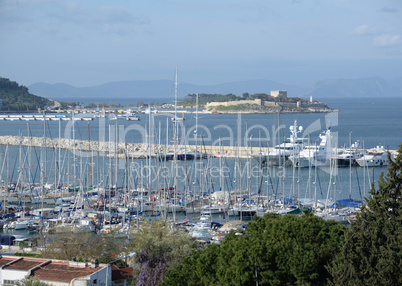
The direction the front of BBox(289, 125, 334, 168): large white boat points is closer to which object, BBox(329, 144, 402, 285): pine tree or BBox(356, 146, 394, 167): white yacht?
the pine tree

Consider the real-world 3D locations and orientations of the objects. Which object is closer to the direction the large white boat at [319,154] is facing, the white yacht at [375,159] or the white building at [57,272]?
the white building

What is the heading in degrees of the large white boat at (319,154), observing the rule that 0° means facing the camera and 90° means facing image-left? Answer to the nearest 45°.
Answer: approximately 45°

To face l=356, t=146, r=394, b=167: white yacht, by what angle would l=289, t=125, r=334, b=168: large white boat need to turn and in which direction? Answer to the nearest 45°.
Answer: approximately 135° to its left
